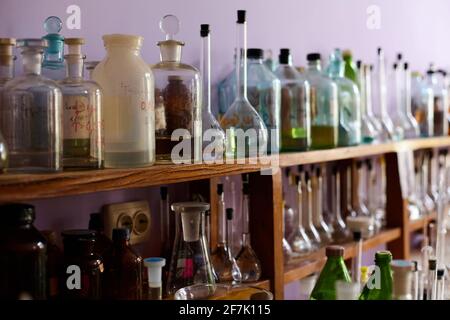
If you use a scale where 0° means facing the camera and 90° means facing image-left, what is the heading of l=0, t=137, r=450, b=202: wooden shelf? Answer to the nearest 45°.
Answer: approximately 315°

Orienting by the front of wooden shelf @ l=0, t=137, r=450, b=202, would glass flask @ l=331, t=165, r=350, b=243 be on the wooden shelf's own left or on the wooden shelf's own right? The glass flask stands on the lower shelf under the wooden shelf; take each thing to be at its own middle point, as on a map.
on the wooden shelf's own left
